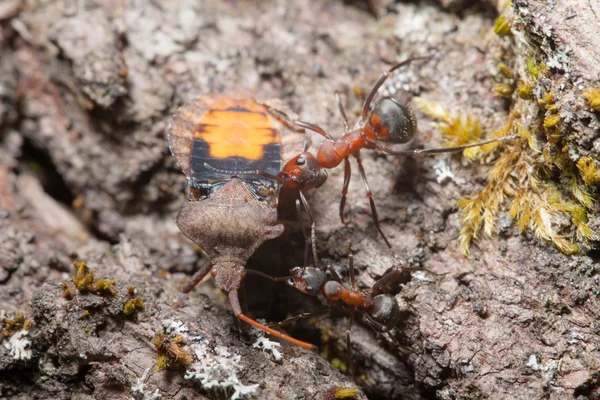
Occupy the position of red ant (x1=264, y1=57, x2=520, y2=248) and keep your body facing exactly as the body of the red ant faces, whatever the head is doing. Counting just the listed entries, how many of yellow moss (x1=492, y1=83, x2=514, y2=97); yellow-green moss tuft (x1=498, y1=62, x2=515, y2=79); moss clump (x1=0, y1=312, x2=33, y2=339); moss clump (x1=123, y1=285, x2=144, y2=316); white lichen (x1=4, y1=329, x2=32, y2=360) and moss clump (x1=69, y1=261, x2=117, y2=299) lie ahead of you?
4

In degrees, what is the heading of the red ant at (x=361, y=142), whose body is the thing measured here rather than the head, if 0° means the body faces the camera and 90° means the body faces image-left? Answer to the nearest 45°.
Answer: approximately 45°

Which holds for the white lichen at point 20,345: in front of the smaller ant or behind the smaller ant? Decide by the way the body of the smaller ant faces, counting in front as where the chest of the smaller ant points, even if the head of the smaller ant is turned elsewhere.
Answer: in front

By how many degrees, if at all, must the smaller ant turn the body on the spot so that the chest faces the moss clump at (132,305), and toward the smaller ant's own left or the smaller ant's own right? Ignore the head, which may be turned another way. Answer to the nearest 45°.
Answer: approximately 45° to the smaller ant's own left

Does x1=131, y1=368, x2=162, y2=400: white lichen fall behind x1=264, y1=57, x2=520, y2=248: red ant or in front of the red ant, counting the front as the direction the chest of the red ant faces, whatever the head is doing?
in front

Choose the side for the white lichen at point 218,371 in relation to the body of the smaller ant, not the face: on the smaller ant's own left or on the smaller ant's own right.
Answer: on the smaller ant's own left

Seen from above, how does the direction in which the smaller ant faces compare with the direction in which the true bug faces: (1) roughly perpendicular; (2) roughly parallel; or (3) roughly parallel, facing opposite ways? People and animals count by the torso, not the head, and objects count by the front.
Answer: roughly perpendicular

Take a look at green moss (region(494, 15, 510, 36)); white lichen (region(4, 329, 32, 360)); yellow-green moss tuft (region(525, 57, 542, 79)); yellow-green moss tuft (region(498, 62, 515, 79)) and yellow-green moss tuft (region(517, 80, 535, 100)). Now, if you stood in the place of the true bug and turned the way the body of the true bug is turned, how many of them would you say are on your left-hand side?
4

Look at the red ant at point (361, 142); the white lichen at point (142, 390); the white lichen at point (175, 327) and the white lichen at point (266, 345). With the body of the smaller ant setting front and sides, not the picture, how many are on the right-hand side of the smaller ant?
1

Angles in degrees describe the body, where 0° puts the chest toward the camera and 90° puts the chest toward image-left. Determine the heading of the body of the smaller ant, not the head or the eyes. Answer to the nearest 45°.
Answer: approximately 90°

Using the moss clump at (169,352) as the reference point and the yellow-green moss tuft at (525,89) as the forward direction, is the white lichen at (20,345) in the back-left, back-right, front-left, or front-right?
back-left

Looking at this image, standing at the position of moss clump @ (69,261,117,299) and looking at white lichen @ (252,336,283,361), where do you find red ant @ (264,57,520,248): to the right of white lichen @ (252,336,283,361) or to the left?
left

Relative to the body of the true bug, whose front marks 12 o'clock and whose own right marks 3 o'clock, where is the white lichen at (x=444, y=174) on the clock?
The white lichen is roughly at 9 o'clock from the true bug.

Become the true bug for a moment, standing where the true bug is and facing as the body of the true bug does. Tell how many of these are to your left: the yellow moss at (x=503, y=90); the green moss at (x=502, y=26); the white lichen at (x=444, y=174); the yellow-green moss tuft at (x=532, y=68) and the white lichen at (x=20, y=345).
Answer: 4
